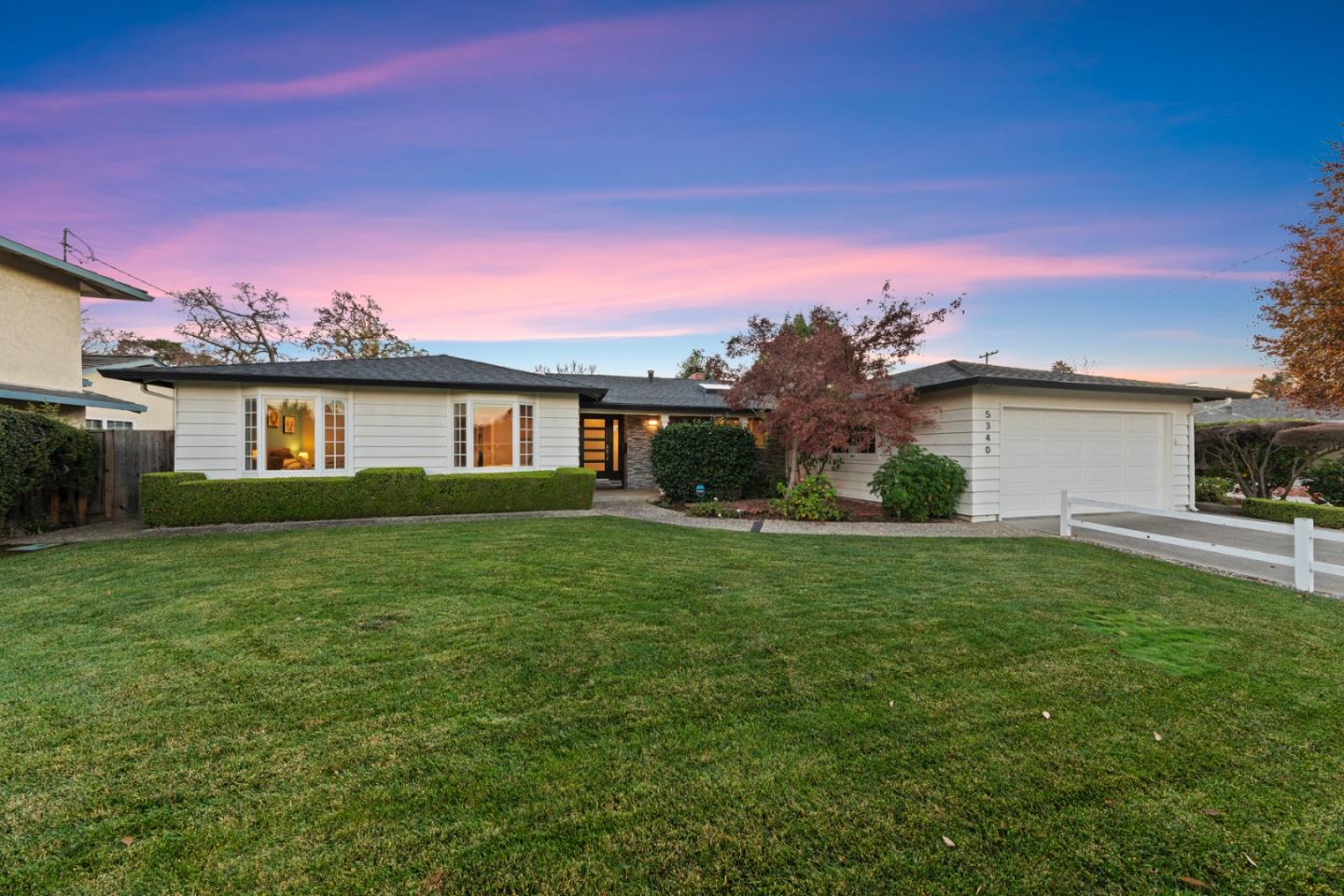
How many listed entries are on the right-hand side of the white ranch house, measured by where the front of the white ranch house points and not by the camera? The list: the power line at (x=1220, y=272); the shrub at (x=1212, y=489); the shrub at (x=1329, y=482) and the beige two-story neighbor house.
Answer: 1

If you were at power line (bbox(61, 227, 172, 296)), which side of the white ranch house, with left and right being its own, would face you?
right

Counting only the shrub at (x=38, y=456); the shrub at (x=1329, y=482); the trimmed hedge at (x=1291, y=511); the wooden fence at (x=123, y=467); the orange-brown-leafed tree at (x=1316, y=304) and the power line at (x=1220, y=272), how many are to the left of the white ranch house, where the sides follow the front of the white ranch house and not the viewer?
4

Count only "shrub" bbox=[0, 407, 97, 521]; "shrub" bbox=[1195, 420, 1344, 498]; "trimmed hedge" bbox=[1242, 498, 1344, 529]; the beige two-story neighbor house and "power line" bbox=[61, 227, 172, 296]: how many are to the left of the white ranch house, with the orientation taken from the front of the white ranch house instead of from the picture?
2

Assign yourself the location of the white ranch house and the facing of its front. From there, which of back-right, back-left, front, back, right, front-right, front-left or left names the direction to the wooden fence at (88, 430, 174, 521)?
right

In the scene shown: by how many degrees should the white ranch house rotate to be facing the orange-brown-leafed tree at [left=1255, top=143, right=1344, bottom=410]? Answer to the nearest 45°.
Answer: approximately 90° to its left

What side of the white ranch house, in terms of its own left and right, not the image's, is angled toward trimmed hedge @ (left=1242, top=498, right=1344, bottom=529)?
left

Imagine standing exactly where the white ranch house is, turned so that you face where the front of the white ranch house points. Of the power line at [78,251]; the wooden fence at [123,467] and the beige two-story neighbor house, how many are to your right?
3

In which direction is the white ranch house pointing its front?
toward the camera

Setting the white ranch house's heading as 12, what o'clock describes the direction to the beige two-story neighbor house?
The beige two-story neighbor house is roughly at 3 o'clock from the white ranch house.

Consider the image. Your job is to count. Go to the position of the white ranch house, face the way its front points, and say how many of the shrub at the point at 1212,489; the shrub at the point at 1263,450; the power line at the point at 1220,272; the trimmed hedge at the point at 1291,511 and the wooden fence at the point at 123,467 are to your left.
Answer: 4

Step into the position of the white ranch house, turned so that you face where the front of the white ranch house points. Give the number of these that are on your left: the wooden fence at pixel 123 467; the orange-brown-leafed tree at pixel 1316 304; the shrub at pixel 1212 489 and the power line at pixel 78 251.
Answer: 2

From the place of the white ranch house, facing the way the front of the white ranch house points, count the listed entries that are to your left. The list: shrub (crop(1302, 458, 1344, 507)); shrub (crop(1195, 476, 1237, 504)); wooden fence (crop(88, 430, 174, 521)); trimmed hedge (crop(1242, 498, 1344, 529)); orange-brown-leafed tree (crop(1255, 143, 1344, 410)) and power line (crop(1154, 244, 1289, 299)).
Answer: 5

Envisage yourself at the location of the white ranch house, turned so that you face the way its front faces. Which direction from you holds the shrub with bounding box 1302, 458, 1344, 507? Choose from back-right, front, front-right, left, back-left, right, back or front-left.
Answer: left

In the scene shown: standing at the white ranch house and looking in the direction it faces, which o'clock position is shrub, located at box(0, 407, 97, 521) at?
The shrub is roughly at 2 o'clock from the white ranch house.

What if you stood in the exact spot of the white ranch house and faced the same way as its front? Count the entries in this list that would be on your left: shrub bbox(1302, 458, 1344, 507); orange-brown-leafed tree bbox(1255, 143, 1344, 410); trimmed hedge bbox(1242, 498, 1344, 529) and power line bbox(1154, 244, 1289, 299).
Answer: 4
